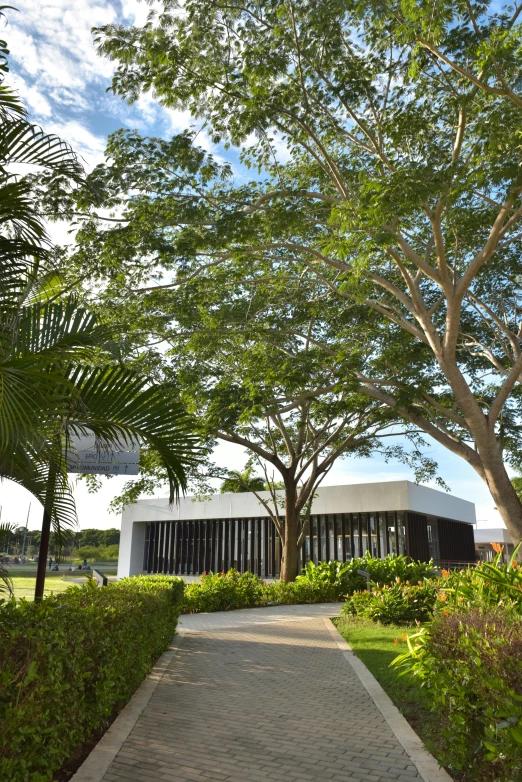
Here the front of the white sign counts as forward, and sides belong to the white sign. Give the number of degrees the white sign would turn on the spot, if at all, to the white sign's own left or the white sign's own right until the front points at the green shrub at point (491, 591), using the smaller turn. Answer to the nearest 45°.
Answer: approximately 45° to the white sign's own left

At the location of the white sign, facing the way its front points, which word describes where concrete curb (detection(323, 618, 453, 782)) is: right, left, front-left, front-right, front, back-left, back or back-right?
front-left

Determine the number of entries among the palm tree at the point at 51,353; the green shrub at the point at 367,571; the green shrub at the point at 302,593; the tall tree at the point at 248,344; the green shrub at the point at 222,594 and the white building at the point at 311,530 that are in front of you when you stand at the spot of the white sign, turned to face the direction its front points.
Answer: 1

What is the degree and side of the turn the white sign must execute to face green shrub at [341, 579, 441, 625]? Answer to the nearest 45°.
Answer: approximately 135° to its left

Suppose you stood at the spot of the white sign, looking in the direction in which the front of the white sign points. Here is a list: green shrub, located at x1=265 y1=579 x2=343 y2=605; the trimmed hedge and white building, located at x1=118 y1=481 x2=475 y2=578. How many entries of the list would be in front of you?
1

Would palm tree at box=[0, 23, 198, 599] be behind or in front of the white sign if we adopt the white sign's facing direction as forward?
in front

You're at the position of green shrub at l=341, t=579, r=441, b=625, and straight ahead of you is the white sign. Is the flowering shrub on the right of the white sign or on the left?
left

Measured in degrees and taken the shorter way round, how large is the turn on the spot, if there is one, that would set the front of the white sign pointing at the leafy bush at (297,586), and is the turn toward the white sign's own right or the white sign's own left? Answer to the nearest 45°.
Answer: approximately 135° to the white sign's own left

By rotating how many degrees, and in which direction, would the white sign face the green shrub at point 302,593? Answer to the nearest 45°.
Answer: approximately 135° to its left

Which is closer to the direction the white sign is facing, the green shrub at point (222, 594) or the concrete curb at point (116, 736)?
the concrete curb

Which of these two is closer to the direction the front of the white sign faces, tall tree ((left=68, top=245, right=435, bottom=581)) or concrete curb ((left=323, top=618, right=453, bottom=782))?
the concrete curb

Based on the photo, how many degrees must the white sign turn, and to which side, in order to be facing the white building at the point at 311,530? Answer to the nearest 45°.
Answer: approximately 135° to its left

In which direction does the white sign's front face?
toward the camera

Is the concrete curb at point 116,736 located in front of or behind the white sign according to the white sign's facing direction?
in front
